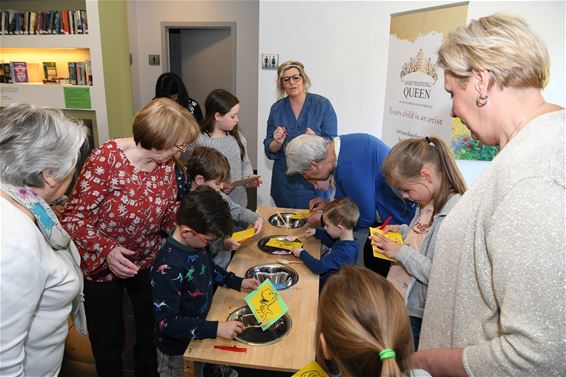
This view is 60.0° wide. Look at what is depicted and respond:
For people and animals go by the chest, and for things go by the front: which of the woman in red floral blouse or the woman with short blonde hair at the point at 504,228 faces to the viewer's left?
the woman with short blonde hair

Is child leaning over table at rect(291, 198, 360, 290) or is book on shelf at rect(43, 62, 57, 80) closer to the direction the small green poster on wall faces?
the child leaning over table

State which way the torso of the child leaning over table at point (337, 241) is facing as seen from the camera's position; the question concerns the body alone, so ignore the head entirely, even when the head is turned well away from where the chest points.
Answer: to the viewer's left

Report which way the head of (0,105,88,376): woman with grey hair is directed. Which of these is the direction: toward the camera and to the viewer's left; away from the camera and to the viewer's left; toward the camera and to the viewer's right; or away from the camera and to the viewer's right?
away from the camera and to the viewer's right

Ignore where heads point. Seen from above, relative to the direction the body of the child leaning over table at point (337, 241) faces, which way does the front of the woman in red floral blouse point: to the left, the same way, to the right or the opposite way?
the opposite way

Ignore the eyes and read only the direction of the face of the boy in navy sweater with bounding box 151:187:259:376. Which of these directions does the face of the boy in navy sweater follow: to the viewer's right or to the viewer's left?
to the viewer's right

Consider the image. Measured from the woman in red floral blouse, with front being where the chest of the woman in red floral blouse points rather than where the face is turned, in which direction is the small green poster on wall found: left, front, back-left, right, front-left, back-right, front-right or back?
back-left

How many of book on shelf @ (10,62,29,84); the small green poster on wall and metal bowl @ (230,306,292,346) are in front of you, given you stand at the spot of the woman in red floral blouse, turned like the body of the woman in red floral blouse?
1

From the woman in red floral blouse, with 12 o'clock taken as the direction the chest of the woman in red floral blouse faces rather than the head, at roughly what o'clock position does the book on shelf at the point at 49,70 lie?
The book on shelf is roughly at 7 o'clock from the woman in red floral blouse.
